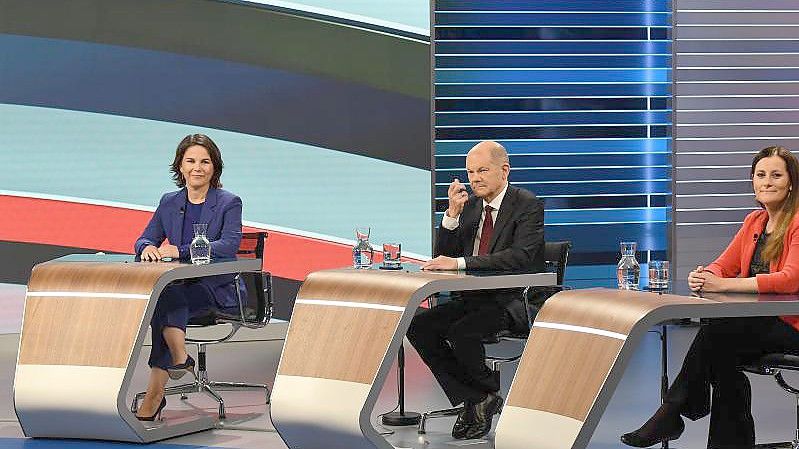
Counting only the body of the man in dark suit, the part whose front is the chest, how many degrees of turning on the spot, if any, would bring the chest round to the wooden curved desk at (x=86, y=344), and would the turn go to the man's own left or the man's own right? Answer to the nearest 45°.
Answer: approximately 45° to the man's own right

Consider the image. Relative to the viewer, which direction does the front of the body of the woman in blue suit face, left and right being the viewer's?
facing the viewer and to the left of the viewer

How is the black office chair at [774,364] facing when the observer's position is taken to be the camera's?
facing to the left of the viewer

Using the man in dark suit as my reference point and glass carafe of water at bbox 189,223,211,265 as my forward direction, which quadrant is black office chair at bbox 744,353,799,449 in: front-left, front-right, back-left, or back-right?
back-left

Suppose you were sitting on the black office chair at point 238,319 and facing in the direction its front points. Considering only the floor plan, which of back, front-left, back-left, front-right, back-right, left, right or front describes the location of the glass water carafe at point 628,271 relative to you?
back-left

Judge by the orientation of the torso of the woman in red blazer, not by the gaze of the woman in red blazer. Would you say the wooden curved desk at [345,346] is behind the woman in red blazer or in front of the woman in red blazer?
in front

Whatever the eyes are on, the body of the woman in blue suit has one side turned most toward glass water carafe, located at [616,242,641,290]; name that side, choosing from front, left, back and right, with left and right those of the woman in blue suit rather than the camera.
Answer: left

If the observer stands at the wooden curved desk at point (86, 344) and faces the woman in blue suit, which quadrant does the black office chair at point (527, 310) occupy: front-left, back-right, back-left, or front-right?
front-right

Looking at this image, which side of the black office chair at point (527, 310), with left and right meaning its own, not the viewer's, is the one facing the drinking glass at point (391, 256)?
front

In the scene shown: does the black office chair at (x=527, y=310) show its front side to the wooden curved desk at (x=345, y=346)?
yes

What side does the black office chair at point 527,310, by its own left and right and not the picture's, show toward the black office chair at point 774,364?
left
